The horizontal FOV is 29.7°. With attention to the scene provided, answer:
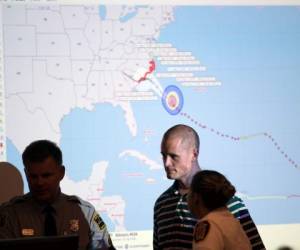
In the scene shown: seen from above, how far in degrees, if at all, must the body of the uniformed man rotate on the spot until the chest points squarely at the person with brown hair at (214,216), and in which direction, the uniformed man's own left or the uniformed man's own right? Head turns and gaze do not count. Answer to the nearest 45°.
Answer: approximately 45° to the uniformed man's own left

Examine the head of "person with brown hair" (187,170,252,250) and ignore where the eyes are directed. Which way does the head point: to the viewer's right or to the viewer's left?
to the viewer's left

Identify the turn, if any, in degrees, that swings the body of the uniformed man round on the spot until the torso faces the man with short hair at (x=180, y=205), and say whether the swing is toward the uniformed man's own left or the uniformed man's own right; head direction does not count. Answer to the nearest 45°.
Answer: approximately 90° to the uniformed man's own left

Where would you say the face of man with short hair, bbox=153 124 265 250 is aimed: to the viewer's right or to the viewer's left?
to the viewer's left

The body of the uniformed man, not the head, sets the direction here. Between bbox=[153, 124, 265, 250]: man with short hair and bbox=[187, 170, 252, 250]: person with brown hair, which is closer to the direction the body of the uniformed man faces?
the person with brown hair

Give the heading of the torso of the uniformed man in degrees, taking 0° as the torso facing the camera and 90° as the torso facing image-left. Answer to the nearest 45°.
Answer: approximately 0°

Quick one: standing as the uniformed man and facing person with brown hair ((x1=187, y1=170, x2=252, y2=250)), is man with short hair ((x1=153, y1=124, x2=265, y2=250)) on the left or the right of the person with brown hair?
left
